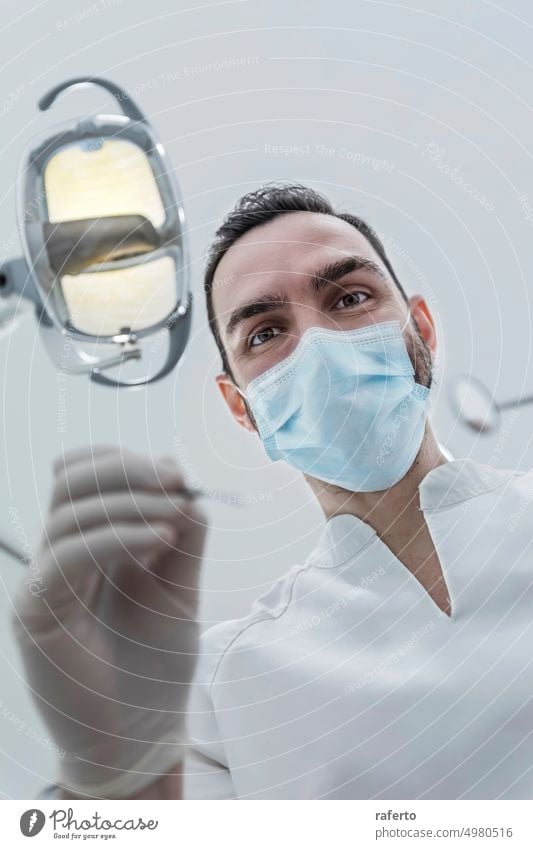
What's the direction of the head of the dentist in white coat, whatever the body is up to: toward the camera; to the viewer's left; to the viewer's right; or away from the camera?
toward the camera

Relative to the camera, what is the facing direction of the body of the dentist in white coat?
toward the camera
